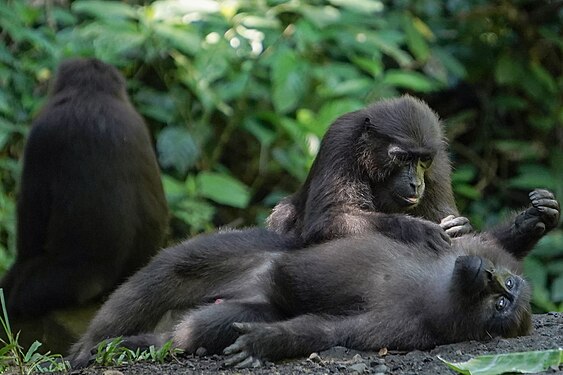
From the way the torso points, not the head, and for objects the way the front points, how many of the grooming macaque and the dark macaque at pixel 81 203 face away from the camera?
1

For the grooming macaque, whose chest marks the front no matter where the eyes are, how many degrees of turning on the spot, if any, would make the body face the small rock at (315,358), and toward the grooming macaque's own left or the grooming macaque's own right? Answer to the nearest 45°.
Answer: approximately 45° to the grooming macaque's own right

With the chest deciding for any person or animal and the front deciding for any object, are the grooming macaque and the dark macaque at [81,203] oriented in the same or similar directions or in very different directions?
very different directions

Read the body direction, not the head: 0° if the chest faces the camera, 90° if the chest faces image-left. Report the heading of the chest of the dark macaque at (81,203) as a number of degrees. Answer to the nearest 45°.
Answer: approximately 180°

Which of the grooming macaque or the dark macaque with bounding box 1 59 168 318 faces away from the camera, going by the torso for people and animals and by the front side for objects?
the dark macaque

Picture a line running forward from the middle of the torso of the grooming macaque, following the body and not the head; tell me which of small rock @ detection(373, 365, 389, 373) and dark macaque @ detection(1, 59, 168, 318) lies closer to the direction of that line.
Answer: the small rock

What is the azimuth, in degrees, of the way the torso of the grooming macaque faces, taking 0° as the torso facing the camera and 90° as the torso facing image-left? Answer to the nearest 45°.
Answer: approximately 315°
